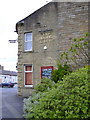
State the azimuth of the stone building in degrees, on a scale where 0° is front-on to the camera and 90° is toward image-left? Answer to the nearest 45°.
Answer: approximately 90°

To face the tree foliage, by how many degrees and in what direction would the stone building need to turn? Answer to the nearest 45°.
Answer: approximately 90° to its left

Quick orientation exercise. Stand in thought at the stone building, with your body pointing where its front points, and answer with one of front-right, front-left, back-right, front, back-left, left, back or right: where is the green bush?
left
